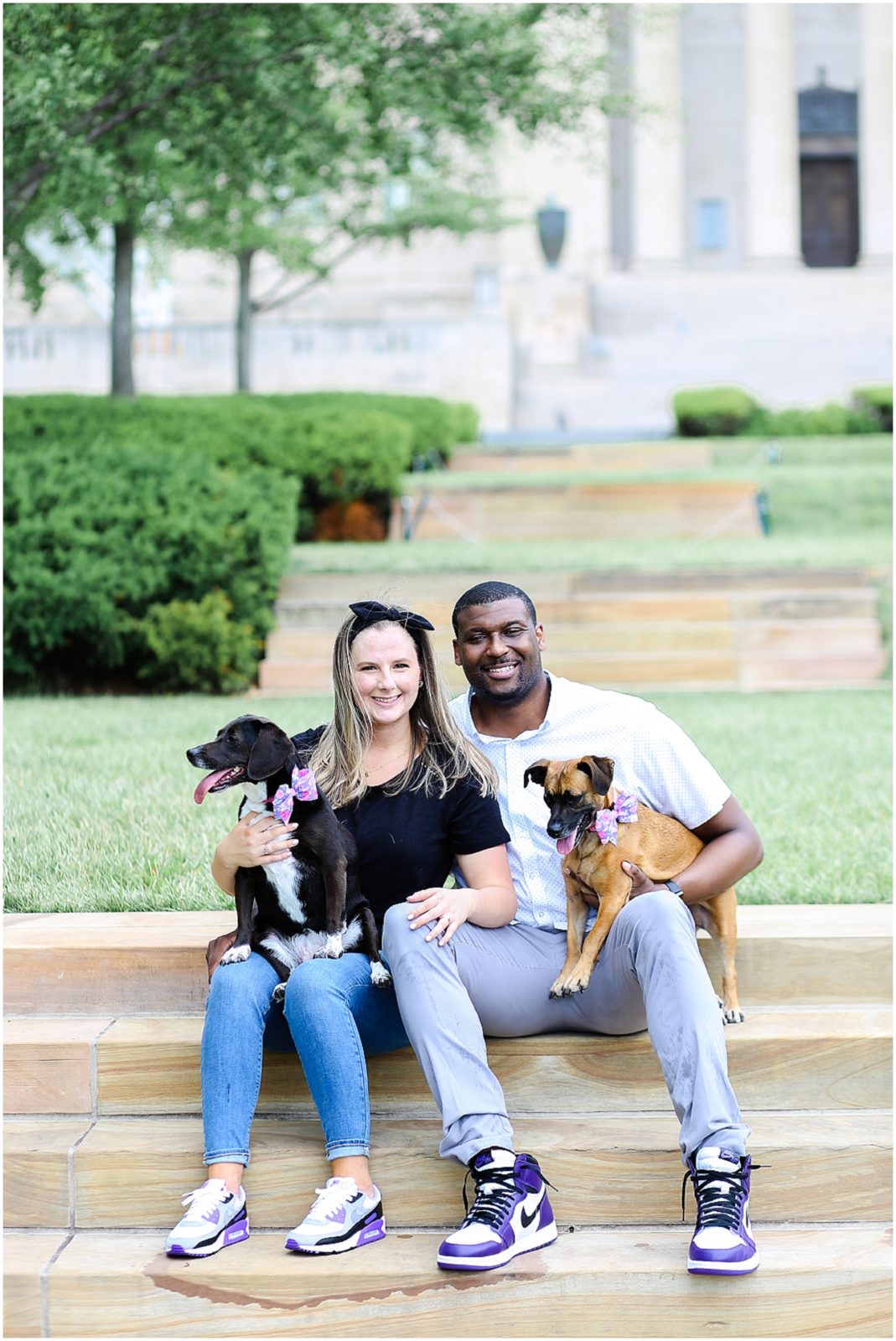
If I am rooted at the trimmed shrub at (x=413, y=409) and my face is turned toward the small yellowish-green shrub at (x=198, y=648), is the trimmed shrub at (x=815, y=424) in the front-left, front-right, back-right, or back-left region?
back-left

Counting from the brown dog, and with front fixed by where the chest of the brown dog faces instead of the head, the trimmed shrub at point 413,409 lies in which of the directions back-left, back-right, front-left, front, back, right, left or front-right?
back-right

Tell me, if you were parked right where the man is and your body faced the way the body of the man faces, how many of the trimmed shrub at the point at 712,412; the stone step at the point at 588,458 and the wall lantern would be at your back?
3

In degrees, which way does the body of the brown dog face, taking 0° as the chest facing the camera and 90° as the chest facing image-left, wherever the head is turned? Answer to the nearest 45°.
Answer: approximately 45°
